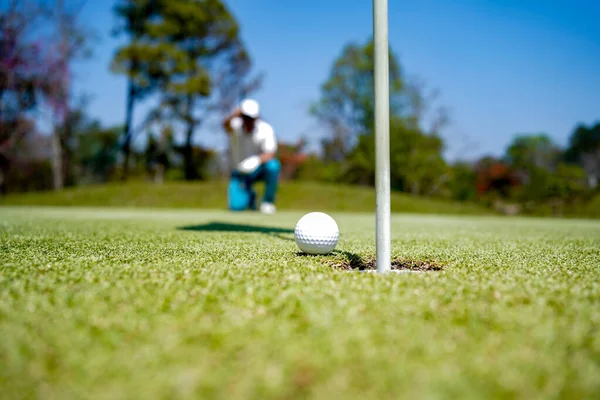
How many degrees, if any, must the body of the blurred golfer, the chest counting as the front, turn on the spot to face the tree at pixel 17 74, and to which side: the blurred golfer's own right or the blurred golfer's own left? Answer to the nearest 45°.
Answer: approximately 135° to the blurred golfer's own right

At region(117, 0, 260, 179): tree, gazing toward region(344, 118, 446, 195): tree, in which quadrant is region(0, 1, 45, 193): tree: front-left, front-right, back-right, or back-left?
back-right

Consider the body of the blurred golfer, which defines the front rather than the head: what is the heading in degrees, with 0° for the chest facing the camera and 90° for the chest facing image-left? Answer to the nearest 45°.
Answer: approximately 0°

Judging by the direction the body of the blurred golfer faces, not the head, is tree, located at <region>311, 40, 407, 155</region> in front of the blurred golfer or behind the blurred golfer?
behind

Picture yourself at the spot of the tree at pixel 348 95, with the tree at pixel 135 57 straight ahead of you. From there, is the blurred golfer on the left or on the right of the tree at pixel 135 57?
left

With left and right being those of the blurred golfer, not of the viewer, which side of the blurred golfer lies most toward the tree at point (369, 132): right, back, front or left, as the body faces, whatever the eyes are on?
back

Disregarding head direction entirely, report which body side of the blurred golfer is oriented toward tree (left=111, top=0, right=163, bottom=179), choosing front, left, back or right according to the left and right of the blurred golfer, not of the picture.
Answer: back

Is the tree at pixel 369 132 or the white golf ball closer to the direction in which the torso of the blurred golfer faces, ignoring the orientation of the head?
the white golf ball

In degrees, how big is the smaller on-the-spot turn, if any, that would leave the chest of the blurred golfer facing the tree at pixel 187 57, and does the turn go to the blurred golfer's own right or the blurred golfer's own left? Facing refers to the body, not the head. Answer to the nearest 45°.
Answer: approximately 180°
